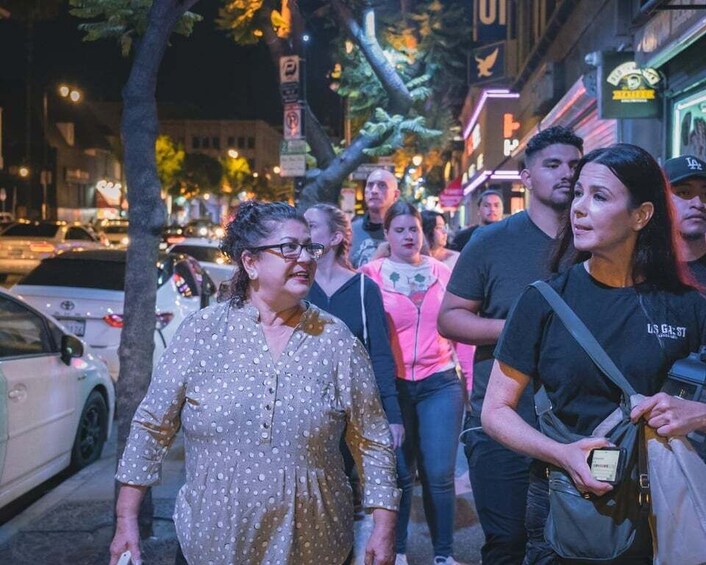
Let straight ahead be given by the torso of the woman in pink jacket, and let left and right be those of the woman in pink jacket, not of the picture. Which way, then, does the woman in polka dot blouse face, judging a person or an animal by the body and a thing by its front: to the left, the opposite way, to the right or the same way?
the same way

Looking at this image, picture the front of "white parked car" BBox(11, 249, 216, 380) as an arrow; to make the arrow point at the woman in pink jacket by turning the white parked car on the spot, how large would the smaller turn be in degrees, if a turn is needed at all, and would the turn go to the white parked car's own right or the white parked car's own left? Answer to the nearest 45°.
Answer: approximately 135° to the white parked car's own right

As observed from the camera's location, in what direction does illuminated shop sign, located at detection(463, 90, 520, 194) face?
facing the viewer and to the left of the viewer

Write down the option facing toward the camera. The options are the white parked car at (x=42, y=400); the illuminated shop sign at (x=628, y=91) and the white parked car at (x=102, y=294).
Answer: the illuminated shop sign

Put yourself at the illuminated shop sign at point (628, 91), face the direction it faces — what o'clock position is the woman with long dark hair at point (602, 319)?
The woman with long dark hair is roughly at 12 o'clock from the illuminated shop sign.

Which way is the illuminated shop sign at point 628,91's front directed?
toward the camera

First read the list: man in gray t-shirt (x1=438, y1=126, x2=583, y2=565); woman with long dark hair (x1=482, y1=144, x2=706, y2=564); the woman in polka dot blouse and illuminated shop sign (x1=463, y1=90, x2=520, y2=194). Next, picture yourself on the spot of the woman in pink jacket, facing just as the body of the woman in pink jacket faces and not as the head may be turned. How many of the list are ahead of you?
3

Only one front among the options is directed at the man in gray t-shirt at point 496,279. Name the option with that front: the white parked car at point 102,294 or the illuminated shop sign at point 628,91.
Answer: the illuminated shop sign

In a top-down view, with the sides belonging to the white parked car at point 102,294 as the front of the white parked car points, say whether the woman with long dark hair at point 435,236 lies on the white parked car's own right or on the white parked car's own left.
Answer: on the white parked car's own right

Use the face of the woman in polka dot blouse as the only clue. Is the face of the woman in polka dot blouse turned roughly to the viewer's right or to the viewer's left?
to the viewer's right

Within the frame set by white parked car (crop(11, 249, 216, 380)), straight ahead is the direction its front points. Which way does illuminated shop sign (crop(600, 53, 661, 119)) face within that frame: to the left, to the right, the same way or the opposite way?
the opposite way

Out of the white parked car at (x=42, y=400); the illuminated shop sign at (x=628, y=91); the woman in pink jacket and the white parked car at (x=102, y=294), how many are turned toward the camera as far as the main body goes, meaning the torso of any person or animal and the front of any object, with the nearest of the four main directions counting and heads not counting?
2

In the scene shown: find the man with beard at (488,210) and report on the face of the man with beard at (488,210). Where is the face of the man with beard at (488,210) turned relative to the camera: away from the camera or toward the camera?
toward the camera

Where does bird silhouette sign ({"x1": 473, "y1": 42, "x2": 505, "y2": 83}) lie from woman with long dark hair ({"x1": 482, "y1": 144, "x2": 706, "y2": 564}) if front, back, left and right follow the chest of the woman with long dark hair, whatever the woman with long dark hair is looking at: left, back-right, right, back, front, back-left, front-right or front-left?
back

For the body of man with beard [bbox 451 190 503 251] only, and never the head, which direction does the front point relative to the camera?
toward the camera

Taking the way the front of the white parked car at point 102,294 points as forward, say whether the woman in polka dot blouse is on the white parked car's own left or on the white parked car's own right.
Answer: on the white parked car's own right

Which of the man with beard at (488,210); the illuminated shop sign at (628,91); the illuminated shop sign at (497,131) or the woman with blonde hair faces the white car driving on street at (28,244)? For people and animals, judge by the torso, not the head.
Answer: the illuminated shop sign at (497,131)

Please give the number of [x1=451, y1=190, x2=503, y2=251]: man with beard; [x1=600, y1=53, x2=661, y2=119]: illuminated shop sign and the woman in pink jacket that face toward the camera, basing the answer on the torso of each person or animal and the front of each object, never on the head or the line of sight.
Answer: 3

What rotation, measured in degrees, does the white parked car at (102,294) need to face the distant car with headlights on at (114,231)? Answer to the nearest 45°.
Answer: approximately 45° to its left

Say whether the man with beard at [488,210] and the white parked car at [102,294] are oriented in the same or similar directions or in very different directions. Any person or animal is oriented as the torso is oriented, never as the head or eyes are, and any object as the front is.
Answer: very different directions
